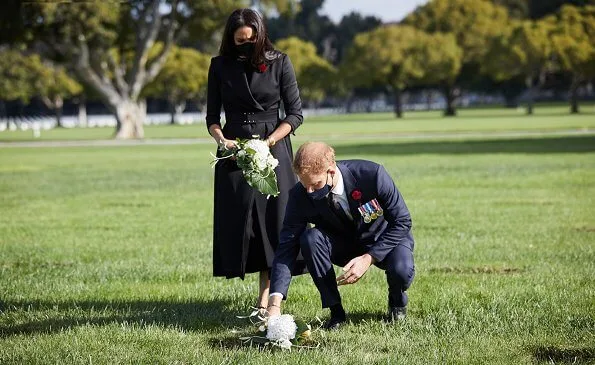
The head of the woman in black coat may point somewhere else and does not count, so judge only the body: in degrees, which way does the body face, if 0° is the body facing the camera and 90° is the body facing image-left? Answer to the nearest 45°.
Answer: approximately 0°

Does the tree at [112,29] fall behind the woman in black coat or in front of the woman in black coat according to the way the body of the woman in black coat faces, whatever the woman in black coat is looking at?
behind
